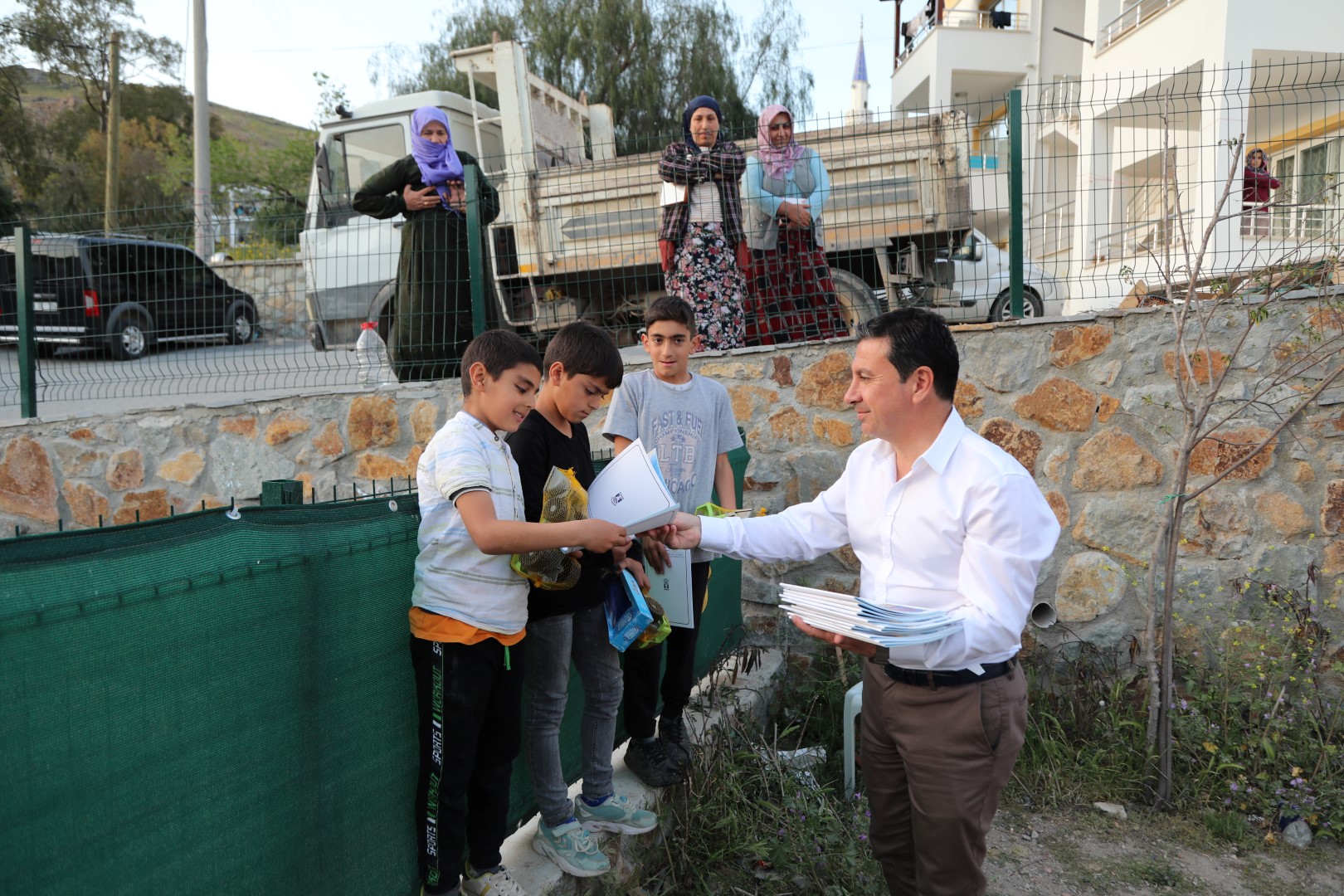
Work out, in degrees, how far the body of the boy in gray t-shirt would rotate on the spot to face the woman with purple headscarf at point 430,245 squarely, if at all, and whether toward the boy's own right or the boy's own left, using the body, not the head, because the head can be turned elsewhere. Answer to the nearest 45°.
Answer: approximately 135° to the boy's own right

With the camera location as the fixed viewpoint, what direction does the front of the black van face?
facing away from the viewer and to the right of the viewer

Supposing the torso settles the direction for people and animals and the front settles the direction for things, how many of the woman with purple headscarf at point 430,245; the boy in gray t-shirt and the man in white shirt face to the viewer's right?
0

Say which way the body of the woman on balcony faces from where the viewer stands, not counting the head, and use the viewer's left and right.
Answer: facing the viewer

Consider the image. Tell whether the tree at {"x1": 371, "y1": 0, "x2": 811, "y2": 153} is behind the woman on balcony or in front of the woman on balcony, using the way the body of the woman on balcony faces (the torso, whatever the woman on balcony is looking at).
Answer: behind

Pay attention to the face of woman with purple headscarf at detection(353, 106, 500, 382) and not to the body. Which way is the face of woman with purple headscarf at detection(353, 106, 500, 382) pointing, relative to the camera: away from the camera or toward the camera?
toward the camera

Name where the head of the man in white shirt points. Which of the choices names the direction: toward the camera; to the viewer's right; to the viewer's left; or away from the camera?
to the viewer's left

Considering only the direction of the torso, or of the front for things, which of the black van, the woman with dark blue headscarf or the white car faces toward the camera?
the woman with dark blue headscarf

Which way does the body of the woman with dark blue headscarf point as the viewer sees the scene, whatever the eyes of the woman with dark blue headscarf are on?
toward the camera

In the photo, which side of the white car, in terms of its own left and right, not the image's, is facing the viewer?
right

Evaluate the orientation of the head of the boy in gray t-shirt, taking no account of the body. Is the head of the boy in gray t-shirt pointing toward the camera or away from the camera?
toward the camera

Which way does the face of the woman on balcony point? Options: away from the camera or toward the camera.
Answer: toward the camera

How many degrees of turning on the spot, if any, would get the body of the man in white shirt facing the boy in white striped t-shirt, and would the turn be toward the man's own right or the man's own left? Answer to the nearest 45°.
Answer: approximately 45° to the man's own right

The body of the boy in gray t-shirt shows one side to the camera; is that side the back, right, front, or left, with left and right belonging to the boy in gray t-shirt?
front
